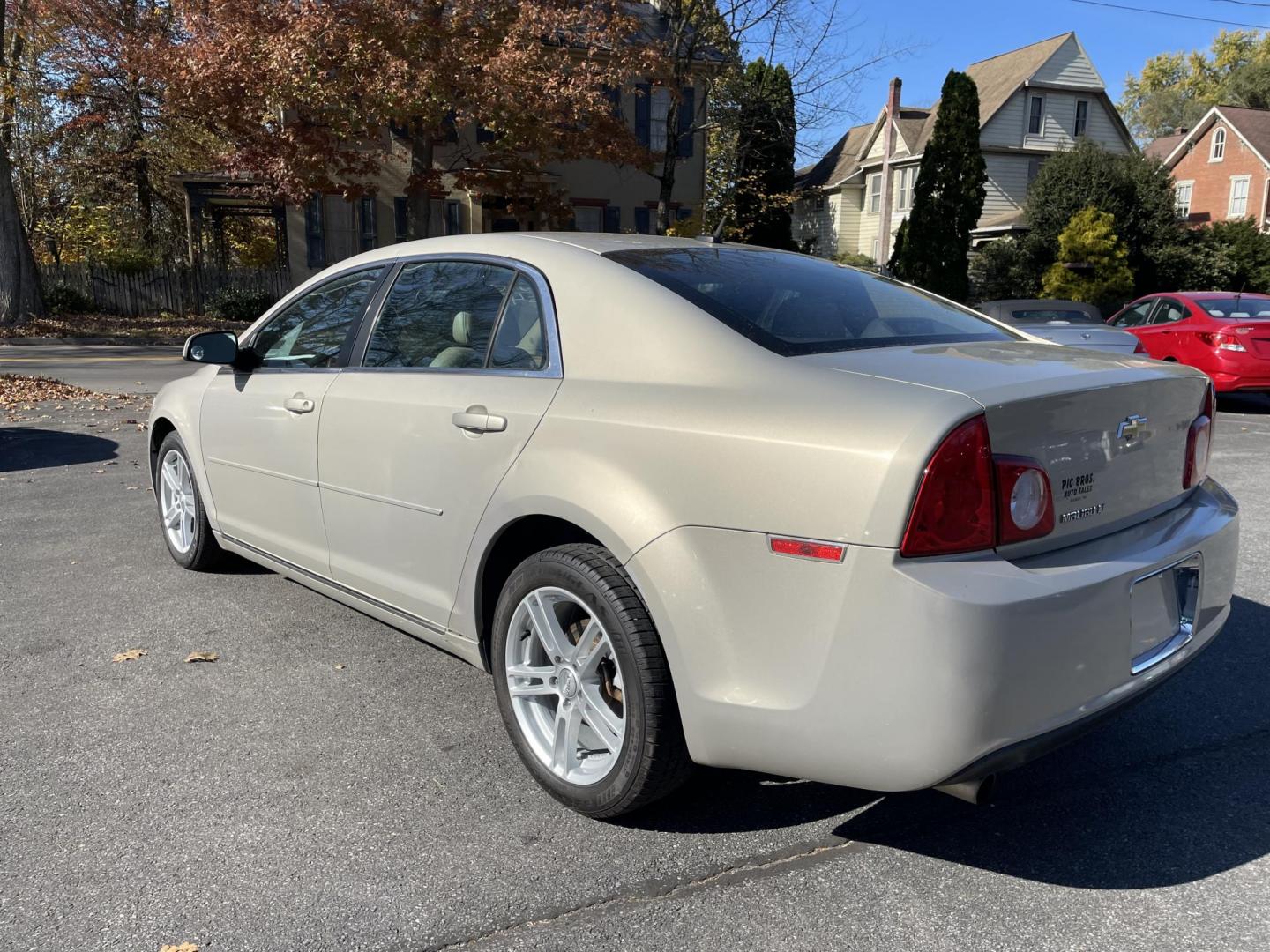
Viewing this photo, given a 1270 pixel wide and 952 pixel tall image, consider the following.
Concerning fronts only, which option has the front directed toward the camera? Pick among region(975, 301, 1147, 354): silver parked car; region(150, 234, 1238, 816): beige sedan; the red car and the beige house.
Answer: the beige house

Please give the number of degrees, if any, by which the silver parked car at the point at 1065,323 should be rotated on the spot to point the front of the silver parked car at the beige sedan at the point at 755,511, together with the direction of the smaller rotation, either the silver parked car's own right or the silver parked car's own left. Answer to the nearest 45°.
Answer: approximately 135° to the silver parked car's own left

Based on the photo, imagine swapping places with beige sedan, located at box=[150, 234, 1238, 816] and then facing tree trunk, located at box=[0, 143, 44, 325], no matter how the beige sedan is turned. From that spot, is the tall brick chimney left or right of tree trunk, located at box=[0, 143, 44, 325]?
right

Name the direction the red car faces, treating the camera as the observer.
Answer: facing away from the viewer and to the left of the viewer

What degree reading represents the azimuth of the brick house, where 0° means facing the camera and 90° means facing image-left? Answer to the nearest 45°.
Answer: approximately 45°

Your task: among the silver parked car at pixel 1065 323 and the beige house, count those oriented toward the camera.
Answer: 1

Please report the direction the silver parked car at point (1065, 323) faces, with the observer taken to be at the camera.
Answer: facing away from the viewer and to the left of the viewer

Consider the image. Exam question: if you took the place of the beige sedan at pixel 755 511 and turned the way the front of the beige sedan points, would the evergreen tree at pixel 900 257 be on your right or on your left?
on your right

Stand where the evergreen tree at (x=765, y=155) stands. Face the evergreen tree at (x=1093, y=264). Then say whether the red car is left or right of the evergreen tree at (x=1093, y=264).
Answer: right

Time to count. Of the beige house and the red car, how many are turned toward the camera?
1

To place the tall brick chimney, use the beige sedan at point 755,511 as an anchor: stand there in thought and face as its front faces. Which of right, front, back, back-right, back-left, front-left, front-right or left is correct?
front-right
